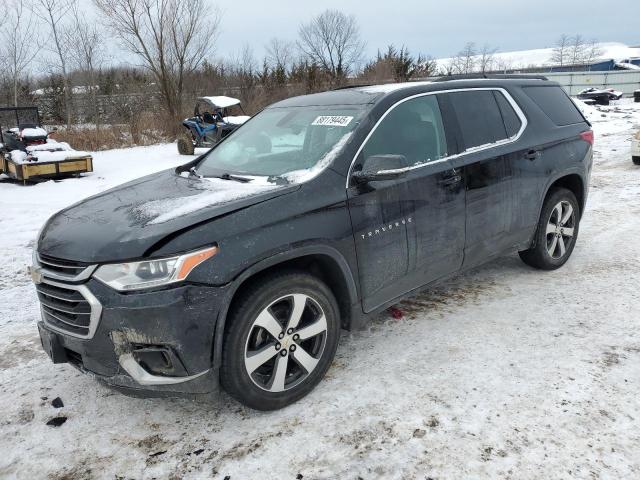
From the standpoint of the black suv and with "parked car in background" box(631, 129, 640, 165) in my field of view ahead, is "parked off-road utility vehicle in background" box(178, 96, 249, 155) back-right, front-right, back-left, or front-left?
front-left

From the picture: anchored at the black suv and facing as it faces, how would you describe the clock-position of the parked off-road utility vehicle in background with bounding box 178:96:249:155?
The parked off-road utility vehicle in background is roughly at 4 o'clock from the black suv.

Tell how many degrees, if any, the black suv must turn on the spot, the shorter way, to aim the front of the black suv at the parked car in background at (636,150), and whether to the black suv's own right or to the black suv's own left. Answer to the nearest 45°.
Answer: approximately 180°

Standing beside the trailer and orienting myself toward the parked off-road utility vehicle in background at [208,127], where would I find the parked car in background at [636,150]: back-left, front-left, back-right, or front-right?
front-right

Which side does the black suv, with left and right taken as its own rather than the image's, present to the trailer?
right
